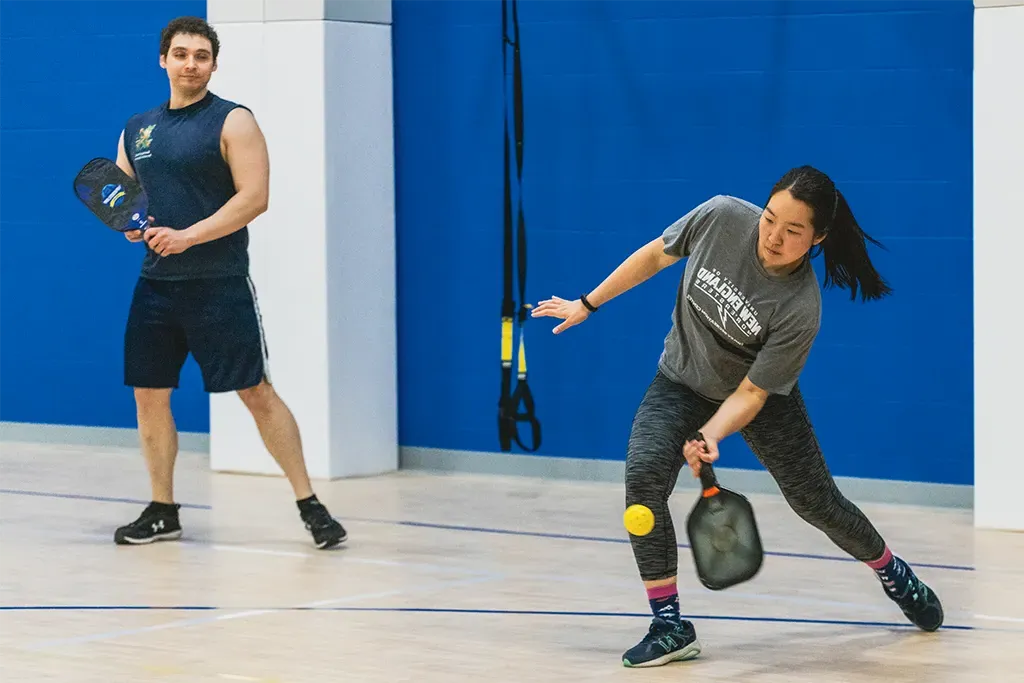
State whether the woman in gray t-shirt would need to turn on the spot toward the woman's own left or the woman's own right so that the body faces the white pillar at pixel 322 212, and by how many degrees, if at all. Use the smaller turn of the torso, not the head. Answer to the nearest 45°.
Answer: approximately 135° to the woman's own right

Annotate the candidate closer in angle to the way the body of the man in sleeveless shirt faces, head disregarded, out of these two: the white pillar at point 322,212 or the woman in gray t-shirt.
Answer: the woman in gray t-shirt

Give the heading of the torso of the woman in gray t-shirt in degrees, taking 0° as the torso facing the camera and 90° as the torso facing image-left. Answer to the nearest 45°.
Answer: approximately 0°

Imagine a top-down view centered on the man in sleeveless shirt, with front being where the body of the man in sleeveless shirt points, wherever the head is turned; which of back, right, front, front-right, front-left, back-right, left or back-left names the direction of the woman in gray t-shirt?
left

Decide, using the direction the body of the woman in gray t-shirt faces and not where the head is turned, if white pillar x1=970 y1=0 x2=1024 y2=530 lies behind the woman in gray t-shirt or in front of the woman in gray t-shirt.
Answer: behind

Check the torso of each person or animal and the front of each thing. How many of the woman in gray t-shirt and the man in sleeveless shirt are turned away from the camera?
0

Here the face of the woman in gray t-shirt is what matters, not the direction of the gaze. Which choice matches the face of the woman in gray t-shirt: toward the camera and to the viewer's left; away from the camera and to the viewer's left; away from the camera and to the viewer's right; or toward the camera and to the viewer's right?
toward the camera and to the viewer's left

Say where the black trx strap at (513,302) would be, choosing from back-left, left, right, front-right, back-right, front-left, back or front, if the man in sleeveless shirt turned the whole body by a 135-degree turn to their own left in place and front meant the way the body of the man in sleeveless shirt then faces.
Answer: front-left

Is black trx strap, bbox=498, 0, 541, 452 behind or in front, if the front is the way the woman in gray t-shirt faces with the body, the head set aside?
behind

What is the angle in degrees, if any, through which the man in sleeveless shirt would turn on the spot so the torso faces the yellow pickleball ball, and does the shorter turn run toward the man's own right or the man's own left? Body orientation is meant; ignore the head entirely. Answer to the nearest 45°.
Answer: approximately 90° to the man's own left
